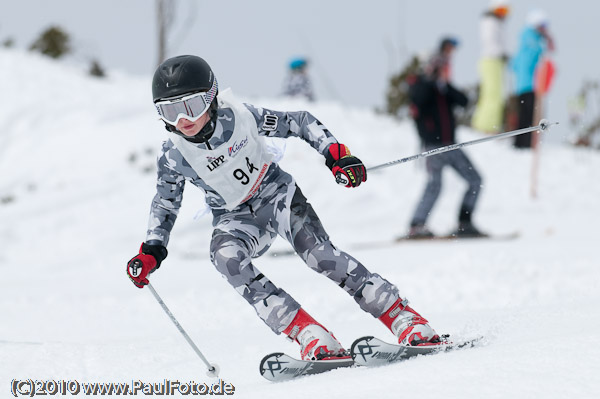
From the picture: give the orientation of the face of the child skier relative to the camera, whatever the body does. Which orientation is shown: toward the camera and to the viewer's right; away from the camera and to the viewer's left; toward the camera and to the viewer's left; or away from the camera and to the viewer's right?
toward the camera and to the viewer's left

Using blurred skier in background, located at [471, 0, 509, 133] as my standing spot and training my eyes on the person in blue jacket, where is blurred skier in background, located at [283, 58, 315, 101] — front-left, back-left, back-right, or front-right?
back-left

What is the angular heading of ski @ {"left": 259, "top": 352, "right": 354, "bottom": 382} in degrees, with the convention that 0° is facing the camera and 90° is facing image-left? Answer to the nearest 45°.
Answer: approximately 45°
